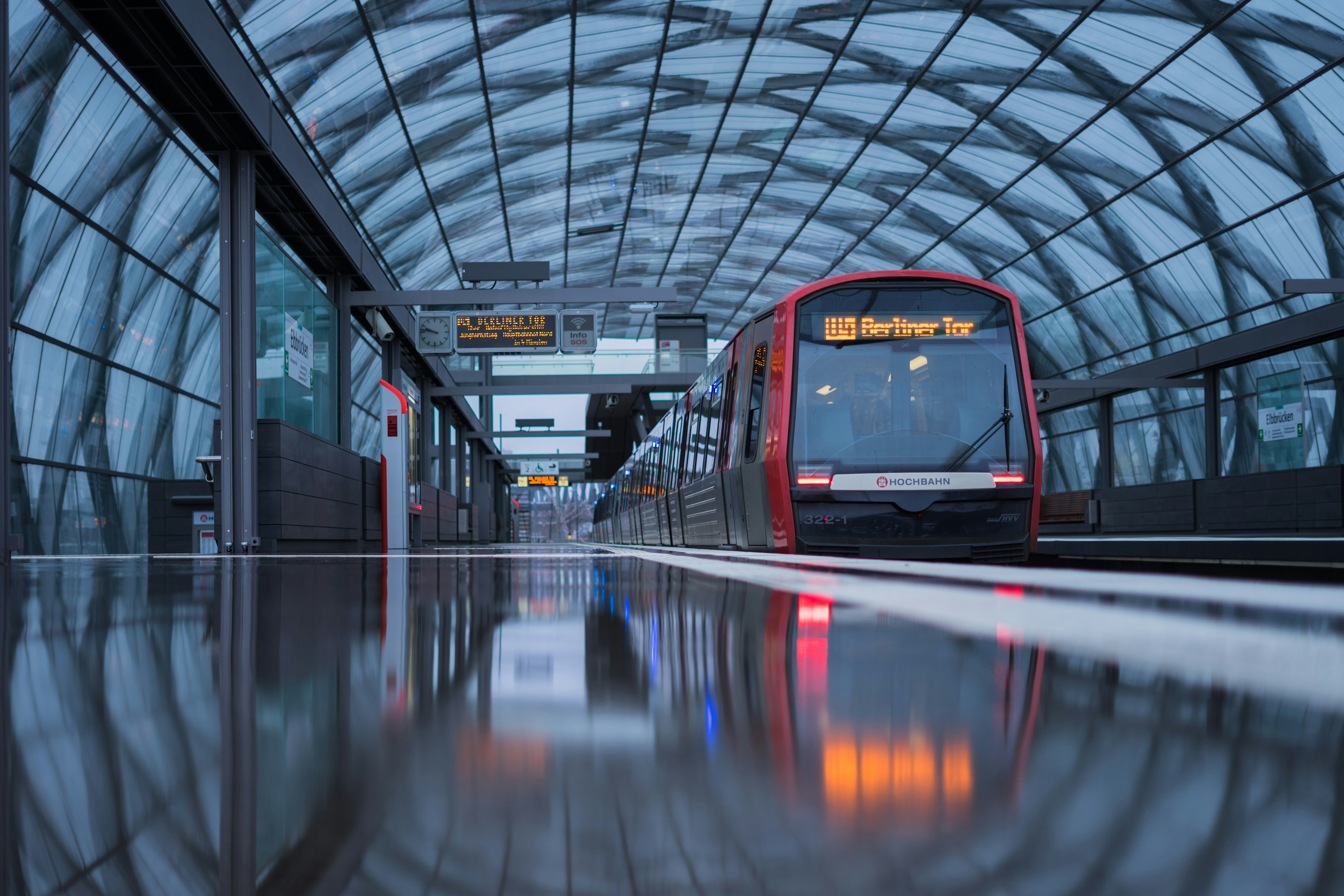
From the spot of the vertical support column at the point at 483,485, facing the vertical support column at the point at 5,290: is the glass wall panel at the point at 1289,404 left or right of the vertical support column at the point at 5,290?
left

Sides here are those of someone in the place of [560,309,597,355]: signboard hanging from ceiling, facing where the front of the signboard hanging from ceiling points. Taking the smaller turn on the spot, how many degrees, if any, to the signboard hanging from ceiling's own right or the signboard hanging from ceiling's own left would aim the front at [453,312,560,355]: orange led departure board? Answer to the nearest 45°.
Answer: approximately 90° to the signboard hanging from ceiling's own right

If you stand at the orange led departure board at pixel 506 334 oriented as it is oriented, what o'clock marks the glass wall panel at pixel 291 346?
The glass wall panel is roughly at 1 o'clock from the orange led departure board.

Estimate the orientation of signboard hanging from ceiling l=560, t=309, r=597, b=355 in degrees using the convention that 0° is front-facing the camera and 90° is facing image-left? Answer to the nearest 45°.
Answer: approximately 0°

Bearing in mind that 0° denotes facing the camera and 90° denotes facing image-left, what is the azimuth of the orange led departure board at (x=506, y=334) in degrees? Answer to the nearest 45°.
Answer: approximately 0°

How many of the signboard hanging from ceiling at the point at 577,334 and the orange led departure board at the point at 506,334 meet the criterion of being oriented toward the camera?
2

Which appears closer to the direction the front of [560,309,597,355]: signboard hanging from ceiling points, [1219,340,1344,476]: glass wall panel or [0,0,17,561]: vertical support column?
the vertical support column

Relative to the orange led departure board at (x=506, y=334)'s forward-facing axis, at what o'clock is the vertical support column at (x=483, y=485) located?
The vertical support column is roughly at 6 o'clock from the orange led departure board.

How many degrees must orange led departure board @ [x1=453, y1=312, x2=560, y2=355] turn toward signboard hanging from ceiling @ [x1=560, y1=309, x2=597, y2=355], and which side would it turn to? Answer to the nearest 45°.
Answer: approximately 90° to its left

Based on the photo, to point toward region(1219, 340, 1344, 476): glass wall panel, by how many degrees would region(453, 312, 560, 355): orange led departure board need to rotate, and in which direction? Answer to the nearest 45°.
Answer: approximately 90° to its left
